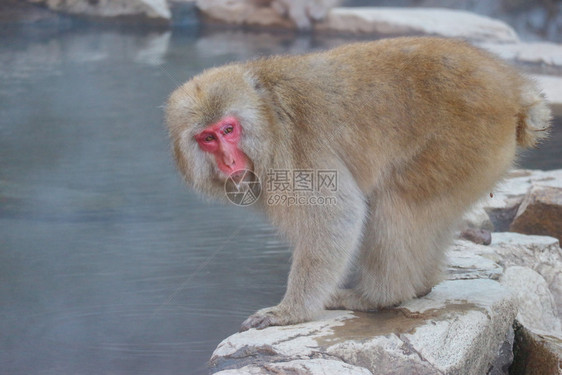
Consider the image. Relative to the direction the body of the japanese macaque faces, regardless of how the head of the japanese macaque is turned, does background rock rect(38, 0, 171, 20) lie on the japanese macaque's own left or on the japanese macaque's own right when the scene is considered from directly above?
on the japanese macaque's own right

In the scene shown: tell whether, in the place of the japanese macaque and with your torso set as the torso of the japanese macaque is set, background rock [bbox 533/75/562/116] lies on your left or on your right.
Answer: on your right

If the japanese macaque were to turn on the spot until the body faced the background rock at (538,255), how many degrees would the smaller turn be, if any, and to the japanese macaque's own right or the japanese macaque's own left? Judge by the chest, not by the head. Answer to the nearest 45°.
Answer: approximately 135° to the japanese macaque's own right

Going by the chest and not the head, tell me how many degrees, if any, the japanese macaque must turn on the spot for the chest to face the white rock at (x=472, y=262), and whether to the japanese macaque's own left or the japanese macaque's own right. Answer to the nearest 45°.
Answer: approximately 135° to the japanese macaque's own right

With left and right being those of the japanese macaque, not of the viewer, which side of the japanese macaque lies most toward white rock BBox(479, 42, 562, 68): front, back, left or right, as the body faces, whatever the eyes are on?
right

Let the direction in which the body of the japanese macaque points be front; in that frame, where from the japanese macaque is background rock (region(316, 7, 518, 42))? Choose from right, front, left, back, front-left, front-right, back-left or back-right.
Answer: right

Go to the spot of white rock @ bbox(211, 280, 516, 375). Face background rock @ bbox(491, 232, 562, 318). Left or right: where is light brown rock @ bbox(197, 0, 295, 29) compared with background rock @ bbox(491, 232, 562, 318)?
left

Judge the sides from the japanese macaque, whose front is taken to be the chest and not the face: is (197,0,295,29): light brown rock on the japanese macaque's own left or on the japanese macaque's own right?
on the japanese macaque's own right

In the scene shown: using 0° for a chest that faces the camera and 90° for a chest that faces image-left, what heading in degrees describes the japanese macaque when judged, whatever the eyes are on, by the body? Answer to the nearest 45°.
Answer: approximately 90°

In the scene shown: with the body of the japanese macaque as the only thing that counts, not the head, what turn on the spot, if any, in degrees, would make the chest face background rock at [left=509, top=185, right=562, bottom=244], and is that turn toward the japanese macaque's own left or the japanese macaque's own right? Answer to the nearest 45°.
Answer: approximately 135° to the japanese macaque's own right
